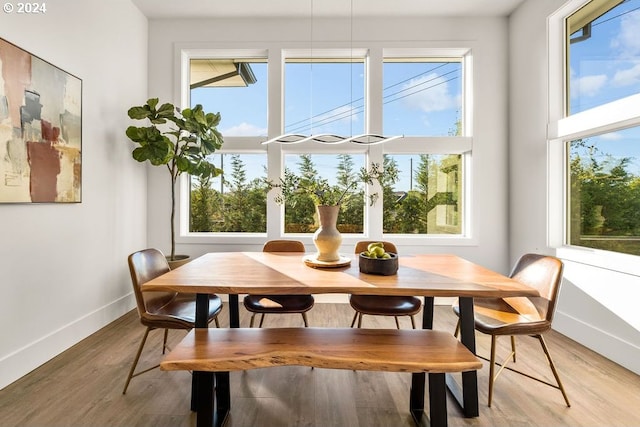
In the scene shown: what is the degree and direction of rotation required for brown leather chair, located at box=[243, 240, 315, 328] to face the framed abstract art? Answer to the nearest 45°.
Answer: approximately 90° to its right

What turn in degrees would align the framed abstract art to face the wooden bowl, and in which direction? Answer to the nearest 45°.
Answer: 0° — it already faces it

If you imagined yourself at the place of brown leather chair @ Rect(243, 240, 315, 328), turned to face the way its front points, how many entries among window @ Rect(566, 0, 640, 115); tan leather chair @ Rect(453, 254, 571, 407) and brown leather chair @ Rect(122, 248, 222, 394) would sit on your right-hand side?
1

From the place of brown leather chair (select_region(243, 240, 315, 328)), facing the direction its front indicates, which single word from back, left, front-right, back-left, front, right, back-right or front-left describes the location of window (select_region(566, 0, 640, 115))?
left

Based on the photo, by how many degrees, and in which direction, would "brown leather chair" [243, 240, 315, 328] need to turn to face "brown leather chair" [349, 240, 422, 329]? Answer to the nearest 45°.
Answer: approximately 90° to its left

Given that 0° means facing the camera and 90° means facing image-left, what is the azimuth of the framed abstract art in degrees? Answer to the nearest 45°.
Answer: approximately 315°

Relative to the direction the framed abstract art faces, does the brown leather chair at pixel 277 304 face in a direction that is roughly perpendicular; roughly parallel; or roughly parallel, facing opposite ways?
roughly perpendicular

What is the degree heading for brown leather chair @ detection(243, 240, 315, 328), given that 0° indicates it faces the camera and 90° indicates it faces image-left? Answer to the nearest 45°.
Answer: approximately 0°
